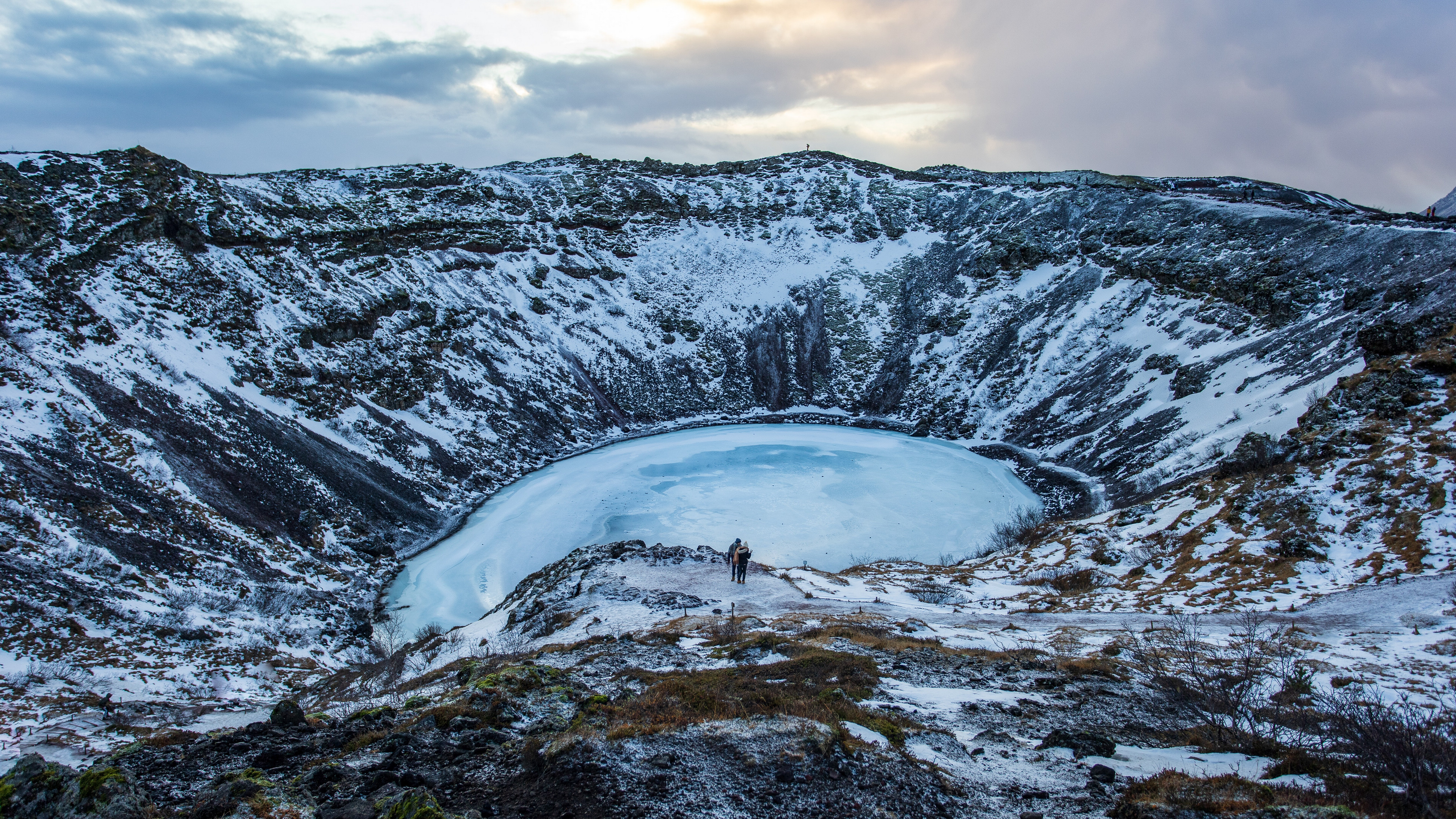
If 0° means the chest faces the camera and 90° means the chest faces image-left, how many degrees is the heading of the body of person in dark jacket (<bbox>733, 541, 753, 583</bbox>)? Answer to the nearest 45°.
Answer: approximately 180°

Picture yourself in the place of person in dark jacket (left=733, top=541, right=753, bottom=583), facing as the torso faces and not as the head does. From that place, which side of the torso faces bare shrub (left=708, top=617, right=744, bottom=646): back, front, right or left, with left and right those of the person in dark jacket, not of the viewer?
back

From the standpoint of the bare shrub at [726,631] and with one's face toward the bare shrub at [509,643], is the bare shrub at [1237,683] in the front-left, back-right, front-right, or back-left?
back-left

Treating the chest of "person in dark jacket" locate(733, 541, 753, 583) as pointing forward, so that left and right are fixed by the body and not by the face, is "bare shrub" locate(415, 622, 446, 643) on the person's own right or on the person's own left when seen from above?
on the person's own left

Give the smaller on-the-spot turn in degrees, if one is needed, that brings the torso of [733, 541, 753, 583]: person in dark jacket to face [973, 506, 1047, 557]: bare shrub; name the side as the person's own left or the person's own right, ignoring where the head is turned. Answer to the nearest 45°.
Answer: approximately 45° to the person's own right

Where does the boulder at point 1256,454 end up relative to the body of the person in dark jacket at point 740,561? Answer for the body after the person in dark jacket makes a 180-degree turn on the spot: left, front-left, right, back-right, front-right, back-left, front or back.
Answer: left

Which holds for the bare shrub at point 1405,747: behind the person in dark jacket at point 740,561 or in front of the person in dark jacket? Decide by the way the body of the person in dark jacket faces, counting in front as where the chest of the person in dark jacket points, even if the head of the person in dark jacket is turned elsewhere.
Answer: behind

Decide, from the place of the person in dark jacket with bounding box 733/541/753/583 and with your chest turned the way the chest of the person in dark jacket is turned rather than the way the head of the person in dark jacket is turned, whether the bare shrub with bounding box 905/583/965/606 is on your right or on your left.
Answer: on your right

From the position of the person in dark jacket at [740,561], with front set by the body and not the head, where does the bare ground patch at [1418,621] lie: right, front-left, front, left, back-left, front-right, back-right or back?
back-right

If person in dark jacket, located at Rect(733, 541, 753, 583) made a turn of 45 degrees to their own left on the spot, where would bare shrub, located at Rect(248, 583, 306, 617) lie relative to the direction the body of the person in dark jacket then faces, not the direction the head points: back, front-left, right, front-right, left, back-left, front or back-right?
front-left

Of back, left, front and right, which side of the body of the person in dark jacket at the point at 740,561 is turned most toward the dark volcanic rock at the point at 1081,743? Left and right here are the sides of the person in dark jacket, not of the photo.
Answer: back
